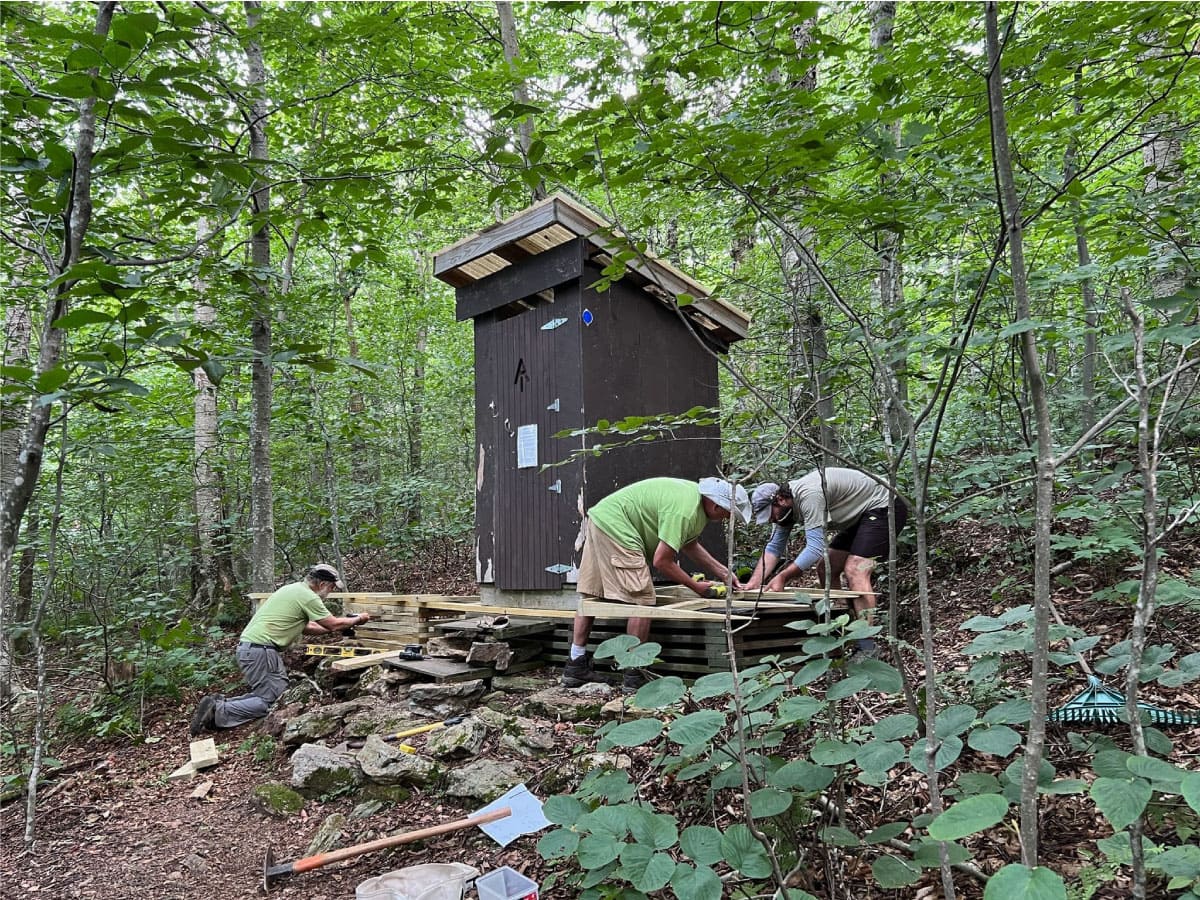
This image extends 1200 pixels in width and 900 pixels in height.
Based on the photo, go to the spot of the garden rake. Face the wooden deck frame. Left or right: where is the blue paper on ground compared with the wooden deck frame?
left

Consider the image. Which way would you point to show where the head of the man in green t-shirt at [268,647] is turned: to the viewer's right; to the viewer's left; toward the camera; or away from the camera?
to the viewer's right

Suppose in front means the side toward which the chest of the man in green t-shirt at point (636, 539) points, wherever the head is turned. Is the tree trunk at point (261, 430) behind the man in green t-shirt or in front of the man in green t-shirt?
behind

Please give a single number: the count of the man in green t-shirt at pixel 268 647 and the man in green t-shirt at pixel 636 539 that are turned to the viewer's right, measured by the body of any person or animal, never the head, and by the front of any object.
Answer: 2

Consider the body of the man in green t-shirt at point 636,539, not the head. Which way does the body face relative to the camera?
to the viewer's right

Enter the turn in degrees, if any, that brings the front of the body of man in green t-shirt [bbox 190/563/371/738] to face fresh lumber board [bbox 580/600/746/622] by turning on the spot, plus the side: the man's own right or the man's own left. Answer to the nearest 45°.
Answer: approximately 45° to the man's own right

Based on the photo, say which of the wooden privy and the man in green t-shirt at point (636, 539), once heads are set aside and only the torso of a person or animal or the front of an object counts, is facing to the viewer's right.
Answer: the man in green t-shirt

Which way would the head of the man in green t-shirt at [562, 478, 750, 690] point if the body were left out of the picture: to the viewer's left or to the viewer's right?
to the viewer's right

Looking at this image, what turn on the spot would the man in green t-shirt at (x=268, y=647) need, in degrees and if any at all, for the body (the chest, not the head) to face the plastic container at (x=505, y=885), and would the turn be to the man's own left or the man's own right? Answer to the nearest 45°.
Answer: approximately 90° to the man's own right

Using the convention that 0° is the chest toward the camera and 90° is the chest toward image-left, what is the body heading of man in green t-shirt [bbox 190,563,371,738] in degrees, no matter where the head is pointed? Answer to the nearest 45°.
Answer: approximately 270°
